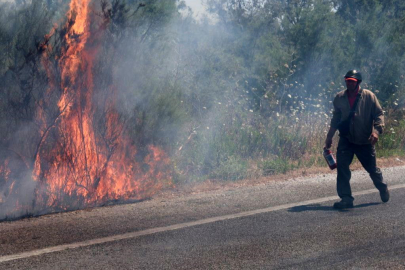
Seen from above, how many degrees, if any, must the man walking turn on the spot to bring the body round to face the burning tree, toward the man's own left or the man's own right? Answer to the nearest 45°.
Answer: approximately 45° to the man's own right

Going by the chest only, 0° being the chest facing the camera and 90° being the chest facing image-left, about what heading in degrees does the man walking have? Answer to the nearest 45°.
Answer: approximately 45°
